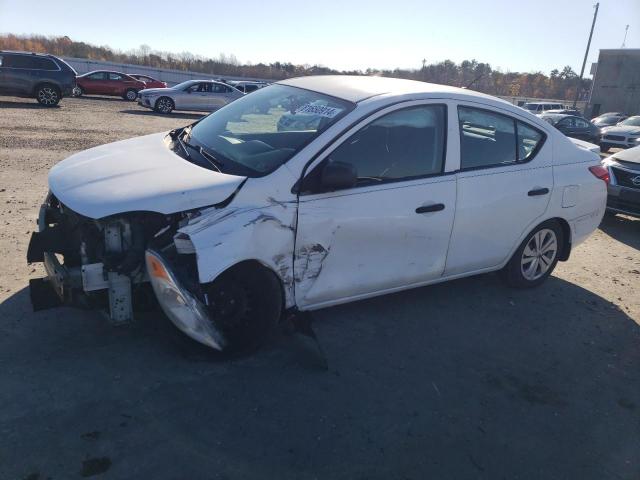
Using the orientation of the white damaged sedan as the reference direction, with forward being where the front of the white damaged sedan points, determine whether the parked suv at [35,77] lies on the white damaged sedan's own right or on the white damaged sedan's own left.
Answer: on the white damaged sedan's own right

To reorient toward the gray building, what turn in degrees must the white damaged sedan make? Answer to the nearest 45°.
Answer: approximately 180°

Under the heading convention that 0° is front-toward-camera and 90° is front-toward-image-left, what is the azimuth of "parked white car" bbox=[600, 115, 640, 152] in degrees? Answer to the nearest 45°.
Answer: approximately 45°

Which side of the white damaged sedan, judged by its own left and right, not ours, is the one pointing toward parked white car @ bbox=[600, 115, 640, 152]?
back

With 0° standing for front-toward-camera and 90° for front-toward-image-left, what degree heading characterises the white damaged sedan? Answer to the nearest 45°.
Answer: approximately 45°

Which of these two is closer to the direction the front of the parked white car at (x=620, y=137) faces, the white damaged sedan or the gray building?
the white damaged sedan
